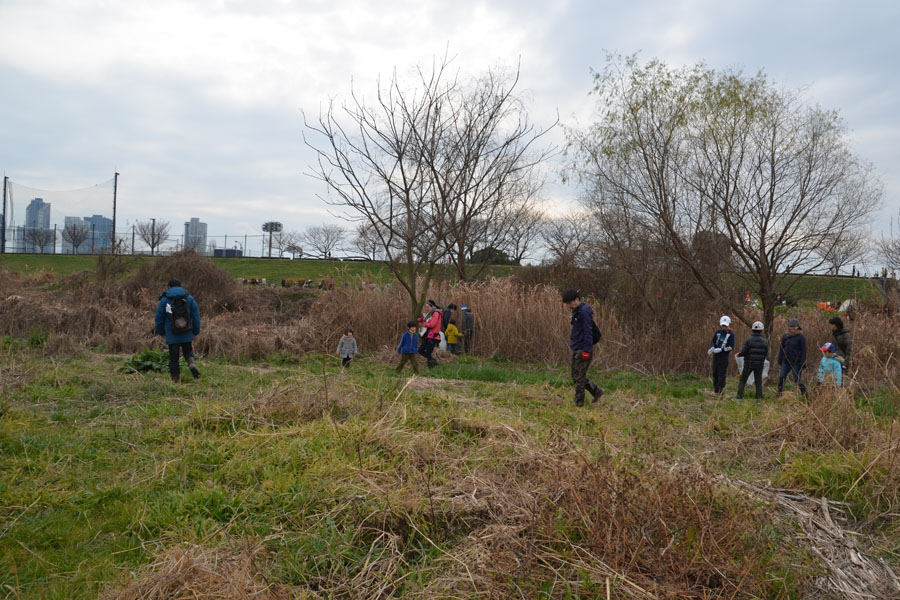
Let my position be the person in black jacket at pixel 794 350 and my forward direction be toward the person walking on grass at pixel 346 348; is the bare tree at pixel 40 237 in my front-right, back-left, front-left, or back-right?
front-right

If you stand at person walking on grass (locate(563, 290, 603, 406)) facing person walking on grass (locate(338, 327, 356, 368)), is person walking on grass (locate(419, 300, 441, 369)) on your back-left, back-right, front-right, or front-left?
front-right

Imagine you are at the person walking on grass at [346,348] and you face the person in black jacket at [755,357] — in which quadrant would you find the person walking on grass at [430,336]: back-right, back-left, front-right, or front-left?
front-left

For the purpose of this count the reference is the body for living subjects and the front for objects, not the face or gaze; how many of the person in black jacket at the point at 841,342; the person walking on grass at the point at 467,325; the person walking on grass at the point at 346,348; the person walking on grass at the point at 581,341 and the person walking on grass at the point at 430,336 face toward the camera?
1

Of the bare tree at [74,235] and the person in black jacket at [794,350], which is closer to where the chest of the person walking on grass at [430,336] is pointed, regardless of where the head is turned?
the bare tree

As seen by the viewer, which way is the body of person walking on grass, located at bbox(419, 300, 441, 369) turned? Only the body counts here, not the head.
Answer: to the viewer's left

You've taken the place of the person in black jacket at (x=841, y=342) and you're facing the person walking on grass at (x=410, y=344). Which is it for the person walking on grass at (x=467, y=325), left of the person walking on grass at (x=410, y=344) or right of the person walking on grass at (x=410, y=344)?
right

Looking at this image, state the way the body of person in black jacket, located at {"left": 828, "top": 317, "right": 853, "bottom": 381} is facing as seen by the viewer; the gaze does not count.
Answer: to the viewer's left
